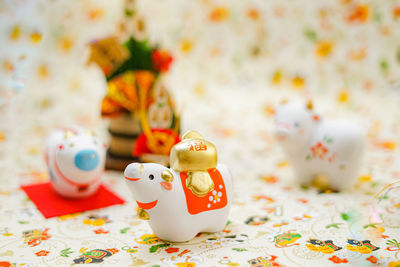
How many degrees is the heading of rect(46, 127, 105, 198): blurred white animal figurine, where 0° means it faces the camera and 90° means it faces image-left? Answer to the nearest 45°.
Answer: approximately 315°

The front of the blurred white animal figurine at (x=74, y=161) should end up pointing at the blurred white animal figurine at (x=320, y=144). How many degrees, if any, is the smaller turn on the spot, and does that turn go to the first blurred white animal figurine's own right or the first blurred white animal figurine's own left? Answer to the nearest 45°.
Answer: approximately 45° to the first blurred white animal figurine's own left
